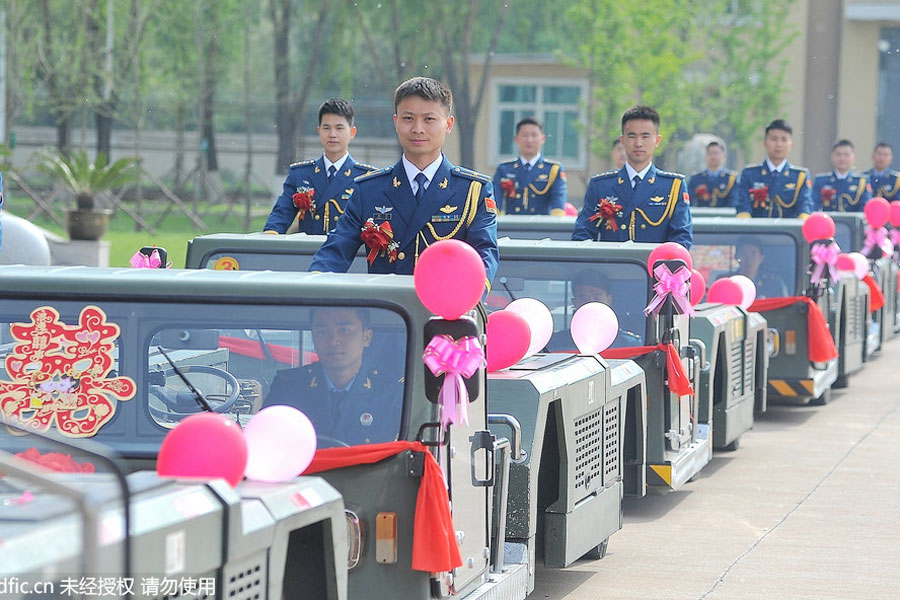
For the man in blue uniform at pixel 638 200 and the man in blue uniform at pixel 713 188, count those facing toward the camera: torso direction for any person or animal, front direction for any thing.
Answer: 2

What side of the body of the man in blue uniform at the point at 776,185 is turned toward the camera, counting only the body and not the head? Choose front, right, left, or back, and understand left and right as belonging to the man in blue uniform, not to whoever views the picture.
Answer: front

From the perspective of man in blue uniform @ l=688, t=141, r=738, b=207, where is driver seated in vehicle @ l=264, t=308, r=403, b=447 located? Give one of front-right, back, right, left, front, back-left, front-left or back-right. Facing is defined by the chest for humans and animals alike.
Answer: front

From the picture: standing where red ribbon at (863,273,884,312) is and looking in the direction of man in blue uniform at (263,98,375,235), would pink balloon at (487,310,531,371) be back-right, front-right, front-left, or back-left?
front-left

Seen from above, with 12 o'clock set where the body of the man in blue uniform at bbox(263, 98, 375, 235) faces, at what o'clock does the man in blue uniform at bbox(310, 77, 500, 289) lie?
the man in blue uniform at bbox(310, 77, 500, 289) is roughly at 12 o'clock from the man in blue uniform at bbox(263, 98, 375, 235).

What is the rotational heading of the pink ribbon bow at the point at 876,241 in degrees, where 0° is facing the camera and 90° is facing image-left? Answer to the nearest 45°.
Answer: approximately 0°

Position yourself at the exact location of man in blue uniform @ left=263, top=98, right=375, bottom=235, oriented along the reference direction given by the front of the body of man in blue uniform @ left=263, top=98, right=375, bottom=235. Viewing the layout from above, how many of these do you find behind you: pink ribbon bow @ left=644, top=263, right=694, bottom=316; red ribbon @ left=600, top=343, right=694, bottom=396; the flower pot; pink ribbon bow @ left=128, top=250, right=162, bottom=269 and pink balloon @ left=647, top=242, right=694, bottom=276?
1

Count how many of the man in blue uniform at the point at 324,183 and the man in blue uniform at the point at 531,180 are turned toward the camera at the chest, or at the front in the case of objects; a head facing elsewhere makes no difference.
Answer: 2

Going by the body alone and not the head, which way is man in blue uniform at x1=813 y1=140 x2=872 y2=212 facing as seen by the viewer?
toward the camera
